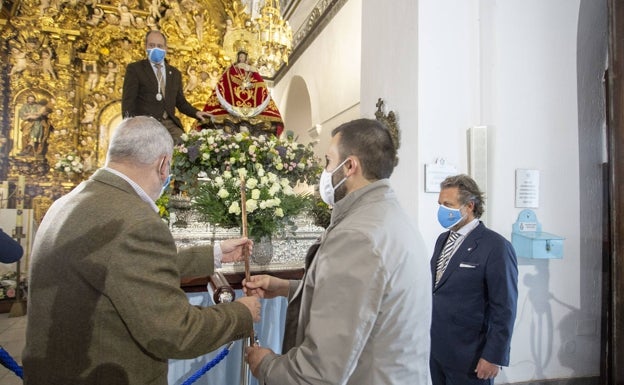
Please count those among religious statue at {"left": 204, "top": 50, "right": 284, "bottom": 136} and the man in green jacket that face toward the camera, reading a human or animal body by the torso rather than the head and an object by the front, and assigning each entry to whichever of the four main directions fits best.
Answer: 1

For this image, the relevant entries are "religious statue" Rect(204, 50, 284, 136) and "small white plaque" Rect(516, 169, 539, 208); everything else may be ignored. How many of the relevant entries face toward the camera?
2

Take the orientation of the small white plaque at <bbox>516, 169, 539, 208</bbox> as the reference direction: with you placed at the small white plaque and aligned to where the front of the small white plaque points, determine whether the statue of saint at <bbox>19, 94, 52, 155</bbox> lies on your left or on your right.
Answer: on your right

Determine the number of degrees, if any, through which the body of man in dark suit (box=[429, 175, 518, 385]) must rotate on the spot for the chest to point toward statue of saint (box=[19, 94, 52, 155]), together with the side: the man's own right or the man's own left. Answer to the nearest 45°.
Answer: approximately 45° to the man's own right

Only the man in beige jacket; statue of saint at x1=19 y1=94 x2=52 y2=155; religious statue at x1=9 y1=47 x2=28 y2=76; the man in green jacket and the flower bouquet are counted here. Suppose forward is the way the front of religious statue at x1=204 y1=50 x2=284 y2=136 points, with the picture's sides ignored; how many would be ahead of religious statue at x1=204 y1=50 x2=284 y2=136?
3

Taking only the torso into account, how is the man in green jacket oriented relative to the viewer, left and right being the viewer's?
facing away from the viewer and to the right of the viewer

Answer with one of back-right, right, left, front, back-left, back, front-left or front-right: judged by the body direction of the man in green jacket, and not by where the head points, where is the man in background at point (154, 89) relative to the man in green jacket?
front-left

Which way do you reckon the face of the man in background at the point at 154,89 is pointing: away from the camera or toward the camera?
toward the camera

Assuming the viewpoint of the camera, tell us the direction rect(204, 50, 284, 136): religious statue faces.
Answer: facing the viewer

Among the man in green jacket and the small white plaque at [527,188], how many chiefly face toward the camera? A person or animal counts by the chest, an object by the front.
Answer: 1

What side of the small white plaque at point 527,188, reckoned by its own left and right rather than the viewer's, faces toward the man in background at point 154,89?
right

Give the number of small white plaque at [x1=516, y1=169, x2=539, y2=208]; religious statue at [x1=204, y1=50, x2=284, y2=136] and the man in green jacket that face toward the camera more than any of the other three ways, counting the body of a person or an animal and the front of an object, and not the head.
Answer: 2

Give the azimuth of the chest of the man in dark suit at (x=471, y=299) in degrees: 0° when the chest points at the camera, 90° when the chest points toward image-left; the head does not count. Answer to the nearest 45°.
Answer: approximately 45°

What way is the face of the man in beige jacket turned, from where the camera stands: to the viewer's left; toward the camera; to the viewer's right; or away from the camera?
to the viewer's left

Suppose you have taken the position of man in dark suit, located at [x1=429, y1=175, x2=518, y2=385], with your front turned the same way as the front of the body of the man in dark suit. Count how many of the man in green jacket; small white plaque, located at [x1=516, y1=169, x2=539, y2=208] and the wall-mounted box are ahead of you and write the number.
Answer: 1

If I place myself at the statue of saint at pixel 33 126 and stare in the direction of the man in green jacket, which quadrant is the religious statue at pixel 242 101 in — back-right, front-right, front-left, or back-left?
front-left

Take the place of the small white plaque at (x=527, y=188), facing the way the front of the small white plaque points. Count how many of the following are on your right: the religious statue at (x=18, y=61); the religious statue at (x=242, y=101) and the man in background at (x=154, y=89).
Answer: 3
